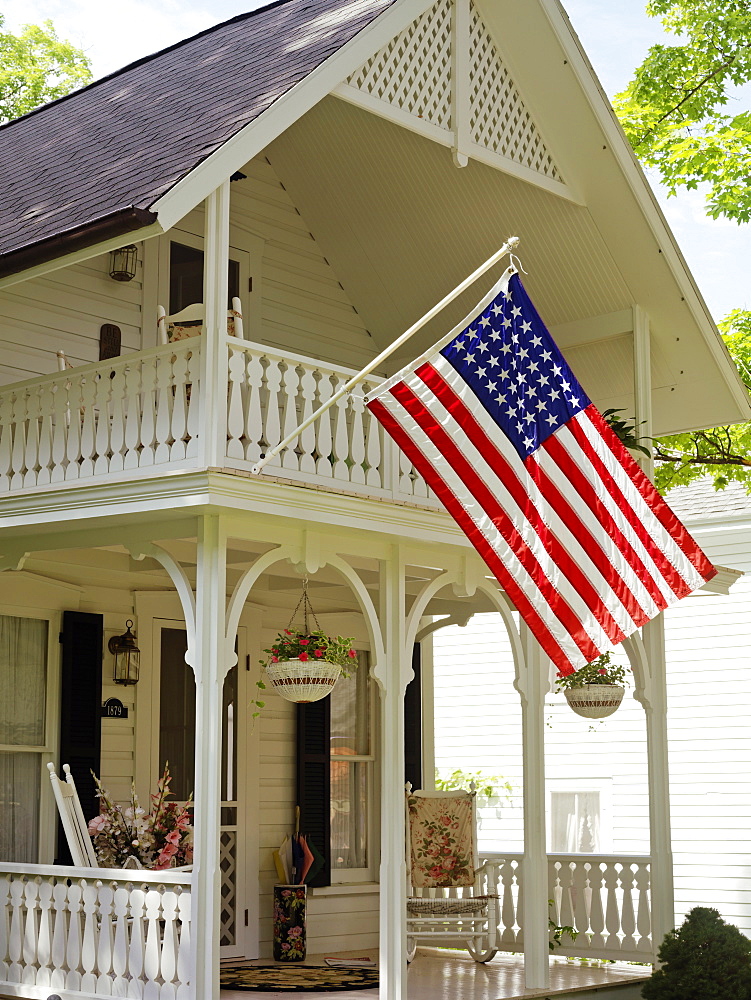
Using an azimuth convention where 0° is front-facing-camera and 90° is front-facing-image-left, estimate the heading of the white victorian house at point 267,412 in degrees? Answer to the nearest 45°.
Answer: approximately 315°

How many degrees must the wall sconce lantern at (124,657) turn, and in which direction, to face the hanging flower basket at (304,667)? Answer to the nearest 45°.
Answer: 0° — it already faces it

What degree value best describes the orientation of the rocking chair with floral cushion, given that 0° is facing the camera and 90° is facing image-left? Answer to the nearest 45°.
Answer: approximately 0°

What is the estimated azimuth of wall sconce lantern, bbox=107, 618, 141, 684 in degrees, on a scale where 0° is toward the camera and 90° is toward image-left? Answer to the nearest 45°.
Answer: approximately 315°
